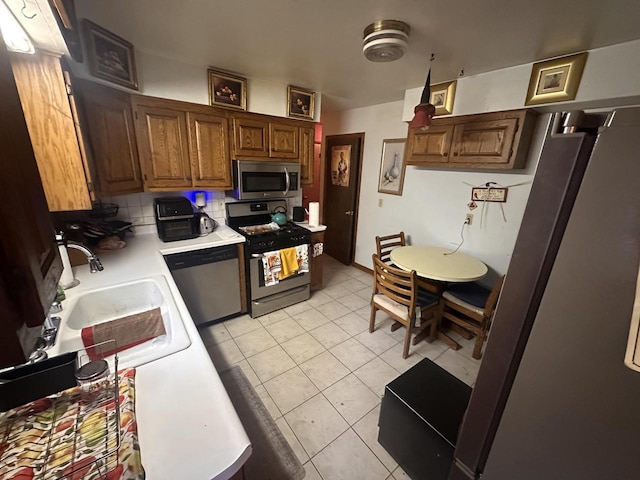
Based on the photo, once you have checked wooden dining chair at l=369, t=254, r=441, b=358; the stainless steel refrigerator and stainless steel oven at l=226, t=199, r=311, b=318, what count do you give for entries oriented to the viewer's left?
1

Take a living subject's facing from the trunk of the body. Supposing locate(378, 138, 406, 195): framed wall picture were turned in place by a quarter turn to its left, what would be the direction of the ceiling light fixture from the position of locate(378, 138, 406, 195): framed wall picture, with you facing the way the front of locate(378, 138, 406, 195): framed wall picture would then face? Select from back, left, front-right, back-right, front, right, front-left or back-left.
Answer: front-right

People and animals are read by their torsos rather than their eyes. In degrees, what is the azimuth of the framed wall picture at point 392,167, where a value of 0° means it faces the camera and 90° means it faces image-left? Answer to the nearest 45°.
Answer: approximately 45°

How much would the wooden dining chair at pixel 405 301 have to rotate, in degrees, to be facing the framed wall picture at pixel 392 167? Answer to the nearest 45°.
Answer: approximately 45° to its left

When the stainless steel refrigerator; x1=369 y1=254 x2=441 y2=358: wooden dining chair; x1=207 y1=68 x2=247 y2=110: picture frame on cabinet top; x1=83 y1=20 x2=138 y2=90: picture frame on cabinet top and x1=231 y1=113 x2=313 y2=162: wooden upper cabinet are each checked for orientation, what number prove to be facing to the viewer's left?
1

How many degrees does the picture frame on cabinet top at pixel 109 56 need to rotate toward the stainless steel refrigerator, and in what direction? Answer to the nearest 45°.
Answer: approximately 45° to its right

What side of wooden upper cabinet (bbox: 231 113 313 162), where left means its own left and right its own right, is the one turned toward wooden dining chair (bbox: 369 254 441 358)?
front

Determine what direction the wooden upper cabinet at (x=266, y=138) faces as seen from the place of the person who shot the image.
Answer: facing the viewer and to the right of the viewer

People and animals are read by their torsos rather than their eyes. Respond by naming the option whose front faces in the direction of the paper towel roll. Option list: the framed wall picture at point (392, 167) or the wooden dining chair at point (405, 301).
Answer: the framed wall picture

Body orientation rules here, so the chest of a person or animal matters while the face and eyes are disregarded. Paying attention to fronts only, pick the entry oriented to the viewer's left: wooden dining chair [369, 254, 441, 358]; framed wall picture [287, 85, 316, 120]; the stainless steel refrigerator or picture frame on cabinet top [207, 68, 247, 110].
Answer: the stainless steel refrigerator

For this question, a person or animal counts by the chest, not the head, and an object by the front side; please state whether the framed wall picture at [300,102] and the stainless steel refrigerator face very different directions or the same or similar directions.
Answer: very different directions

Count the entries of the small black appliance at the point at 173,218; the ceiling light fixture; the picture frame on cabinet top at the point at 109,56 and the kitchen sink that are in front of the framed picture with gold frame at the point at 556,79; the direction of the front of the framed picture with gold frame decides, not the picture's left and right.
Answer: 4

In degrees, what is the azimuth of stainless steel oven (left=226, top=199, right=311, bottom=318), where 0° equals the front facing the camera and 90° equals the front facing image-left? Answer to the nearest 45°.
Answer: approximately 315°

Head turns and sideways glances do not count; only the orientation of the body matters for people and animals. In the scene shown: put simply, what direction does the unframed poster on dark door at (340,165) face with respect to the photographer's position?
facing the viewer and to the left of the viewer
